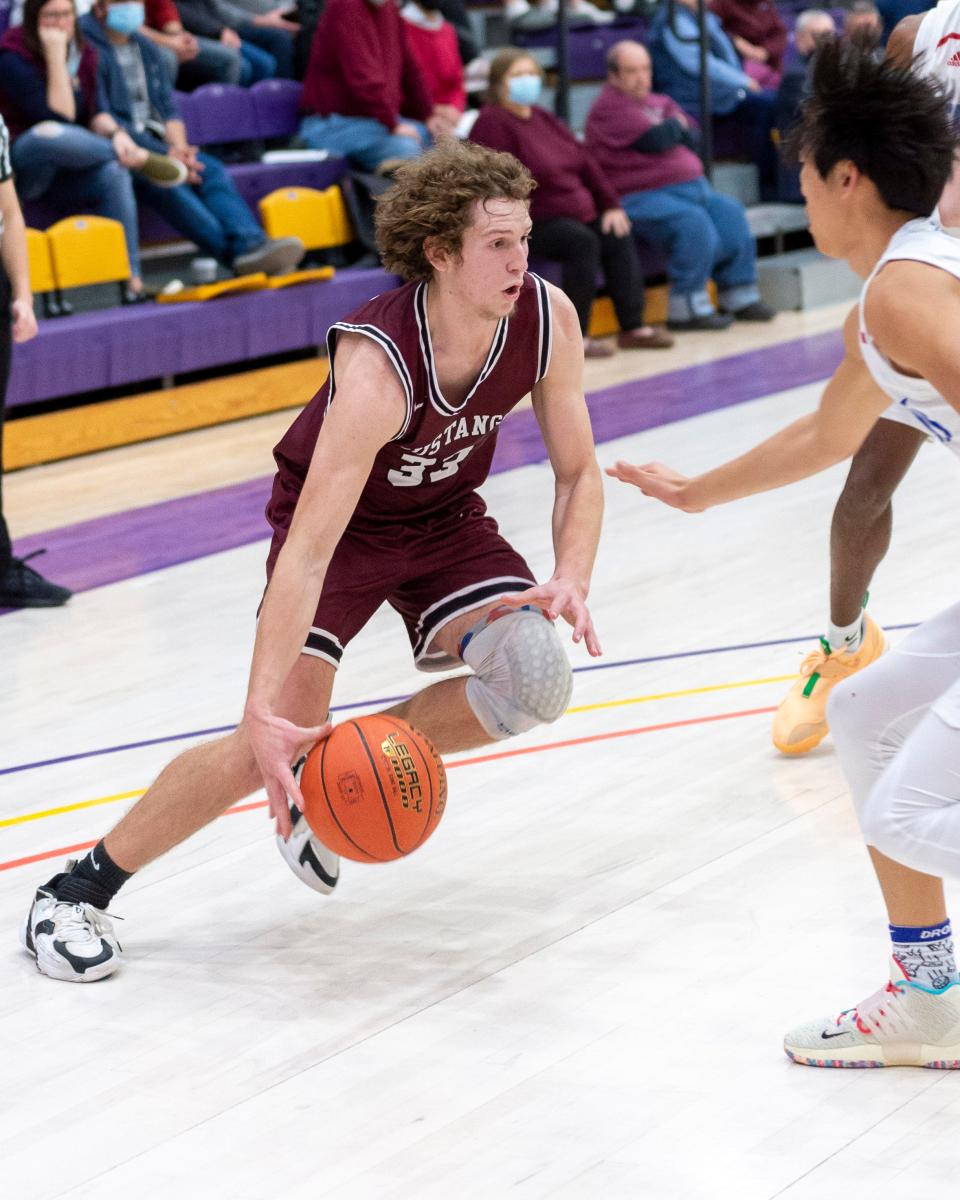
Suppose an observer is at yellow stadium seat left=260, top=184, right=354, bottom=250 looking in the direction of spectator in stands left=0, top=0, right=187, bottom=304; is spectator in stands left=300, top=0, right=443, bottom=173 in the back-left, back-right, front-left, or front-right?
back-right

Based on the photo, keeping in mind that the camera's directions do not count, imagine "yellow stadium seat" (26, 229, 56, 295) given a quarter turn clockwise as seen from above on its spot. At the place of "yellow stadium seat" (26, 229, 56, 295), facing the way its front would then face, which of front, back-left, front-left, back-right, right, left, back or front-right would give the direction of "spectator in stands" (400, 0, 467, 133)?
back

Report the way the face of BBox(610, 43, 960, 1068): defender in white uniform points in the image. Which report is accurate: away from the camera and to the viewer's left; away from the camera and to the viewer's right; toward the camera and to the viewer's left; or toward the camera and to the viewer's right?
away from the camera and to the viewer's left

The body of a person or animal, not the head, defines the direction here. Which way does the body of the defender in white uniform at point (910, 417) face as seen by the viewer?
to the viewer's left

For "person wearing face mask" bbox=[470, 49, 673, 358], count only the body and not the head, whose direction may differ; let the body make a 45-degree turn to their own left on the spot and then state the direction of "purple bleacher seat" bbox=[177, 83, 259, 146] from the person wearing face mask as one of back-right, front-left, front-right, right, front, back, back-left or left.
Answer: back

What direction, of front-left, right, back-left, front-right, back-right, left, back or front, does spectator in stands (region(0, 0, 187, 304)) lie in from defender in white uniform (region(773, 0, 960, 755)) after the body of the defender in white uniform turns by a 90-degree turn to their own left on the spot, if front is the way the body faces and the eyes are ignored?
back

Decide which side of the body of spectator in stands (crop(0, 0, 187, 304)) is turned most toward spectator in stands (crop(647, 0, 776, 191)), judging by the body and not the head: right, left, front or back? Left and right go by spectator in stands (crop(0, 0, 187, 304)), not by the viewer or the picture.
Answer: left

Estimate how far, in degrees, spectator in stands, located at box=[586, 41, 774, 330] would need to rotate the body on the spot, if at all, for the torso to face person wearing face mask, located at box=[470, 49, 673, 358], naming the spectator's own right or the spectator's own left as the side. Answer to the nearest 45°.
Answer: approximately 90° to the spectator's own right

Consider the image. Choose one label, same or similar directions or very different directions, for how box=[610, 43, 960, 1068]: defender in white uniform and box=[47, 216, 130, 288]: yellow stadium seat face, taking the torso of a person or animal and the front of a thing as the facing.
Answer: very different directions

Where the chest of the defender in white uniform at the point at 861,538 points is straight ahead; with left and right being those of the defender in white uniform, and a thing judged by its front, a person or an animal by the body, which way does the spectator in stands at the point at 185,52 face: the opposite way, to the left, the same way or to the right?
to the left

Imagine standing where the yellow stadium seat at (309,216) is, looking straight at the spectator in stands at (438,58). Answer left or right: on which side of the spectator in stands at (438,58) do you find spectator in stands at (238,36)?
left

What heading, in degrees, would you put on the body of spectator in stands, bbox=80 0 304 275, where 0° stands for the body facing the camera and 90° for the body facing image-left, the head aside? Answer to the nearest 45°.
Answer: approximately 315°

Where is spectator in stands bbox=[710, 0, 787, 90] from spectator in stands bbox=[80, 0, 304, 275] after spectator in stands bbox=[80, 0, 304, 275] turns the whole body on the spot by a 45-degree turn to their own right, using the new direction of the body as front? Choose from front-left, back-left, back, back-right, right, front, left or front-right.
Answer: back-left

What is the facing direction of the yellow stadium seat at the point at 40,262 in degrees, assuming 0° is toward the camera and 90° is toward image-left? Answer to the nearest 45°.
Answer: approximately 315°

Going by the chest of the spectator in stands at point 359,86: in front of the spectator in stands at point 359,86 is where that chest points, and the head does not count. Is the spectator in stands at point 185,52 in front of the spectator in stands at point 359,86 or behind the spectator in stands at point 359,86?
behind
